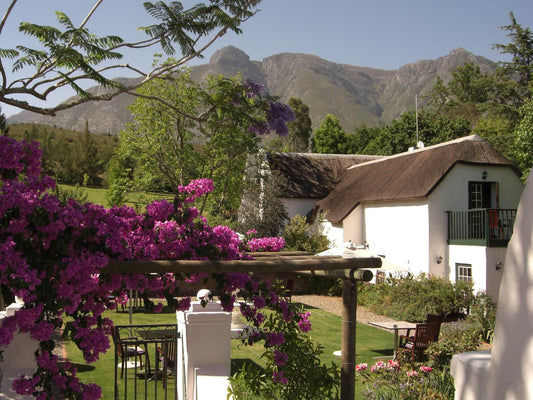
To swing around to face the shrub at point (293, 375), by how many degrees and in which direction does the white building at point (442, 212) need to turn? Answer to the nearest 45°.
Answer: approximately 45° to its right

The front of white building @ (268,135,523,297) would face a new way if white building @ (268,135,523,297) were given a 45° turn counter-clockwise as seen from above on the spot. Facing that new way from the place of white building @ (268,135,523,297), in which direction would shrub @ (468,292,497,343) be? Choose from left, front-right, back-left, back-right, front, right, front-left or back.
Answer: right

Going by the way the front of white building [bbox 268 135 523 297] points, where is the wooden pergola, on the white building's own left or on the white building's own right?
on the white building's own right

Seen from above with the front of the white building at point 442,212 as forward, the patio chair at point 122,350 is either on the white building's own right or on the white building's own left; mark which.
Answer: on the white building's own right

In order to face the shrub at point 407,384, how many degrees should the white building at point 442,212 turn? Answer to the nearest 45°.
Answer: approximately 45° to its right

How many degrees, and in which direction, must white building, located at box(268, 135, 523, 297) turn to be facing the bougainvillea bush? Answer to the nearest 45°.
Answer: approximately 45° to its right

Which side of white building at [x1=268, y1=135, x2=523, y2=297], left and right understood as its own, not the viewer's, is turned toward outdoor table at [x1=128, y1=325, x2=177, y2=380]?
right

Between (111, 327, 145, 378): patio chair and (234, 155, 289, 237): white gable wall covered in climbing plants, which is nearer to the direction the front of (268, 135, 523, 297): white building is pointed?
the patio chair

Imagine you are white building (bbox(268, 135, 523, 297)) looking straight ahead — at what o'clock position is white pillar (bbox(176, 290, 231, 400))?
The white pillar is roughly at 2 o'clock from the white building.
